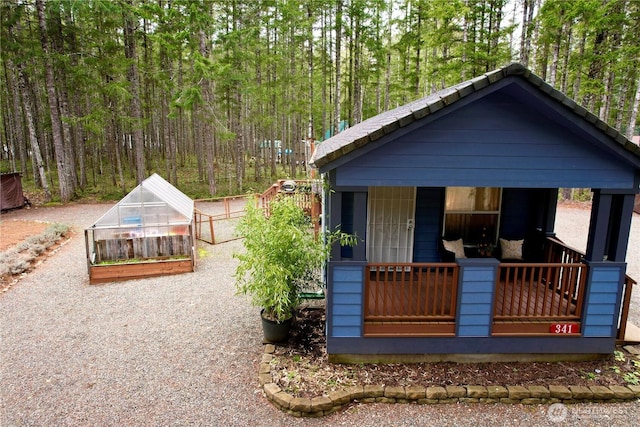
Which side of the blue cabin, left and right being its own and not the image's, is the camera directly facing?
front

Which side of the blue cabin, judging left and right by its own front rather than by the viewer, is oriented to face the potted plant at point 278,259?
right

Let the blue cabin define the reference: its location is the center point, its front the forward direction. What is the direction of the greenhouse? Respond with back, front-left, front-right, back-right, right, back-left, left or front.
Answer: right

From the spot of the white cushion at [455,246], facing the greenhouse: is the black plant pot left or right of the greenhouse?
left
